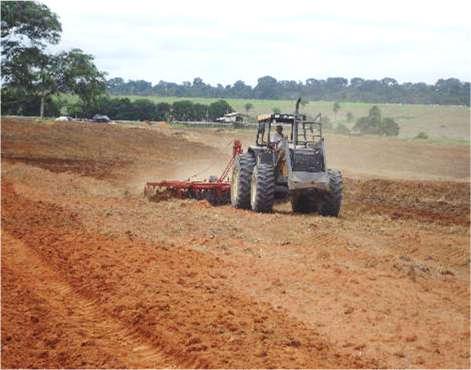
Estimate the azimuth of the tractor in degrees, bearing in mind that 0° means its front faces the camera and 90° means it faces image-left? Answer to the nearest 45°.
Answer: approximately 315°

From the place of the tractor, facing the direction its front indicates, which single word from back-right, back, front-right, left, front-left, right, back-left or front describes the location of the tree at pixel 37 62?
back
